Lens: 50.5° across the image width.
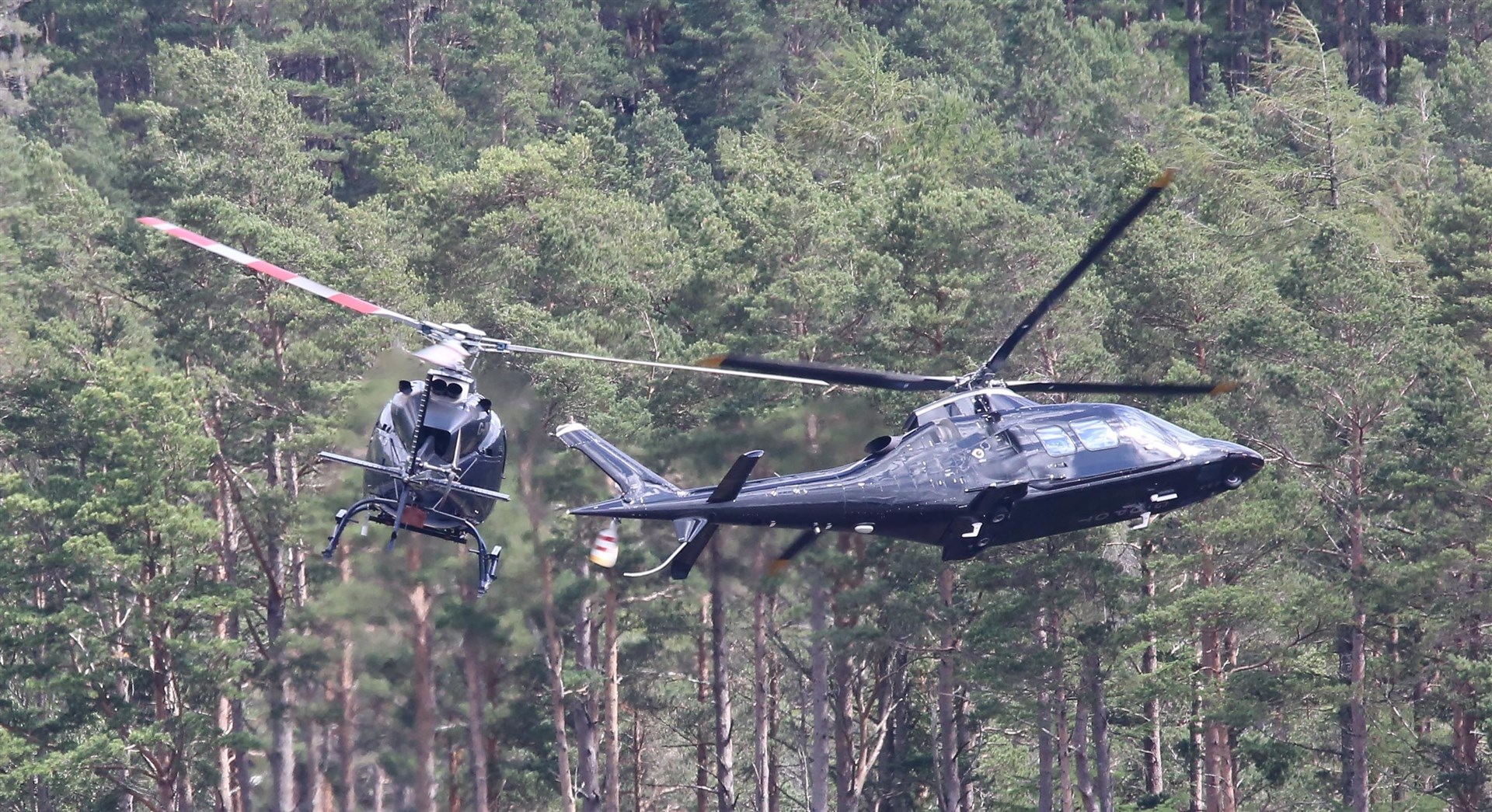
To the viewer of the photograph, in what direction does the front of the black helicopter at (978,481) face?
facing to the right of the viewer

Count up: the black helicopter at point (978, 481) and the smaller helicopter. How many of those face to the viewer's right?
1

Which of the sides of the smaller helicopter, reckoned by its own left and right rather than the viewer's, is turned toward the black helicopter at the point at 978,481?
right

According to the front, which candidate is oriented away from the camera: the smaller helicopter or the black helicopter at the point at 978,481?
the smaller helicopter

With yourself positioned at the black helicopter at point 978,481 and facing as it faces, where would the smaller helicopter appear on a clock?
The smaller helicopter is roughly at 6 o'clock from the black helicopter.

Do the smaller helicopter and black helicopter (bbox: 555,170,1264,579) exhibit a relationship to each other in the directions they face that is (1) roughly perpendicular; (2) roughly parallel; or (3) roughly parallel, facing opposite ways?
roughly perpendicular

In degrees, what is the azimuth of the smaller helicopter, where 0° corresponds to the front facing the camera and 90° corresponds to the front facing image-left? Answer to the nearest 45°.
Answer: approximately 180°
